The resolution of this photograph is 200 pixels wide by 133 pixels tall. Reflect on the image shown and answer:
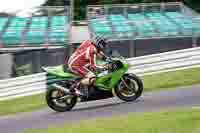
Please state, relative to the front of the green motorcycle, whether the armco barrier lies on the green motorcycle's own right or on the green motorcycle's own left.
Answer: on the green motorcycle's own left

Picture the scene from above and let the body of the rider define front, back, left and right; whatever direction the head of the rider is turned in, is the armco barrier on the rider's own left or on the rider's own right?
on the rider's own left

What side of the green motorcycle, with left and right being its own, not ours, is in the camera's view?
right

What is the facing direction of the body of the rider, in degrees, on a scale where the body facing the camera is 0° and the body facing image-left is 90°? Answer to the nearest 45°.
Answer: approximately 270°
